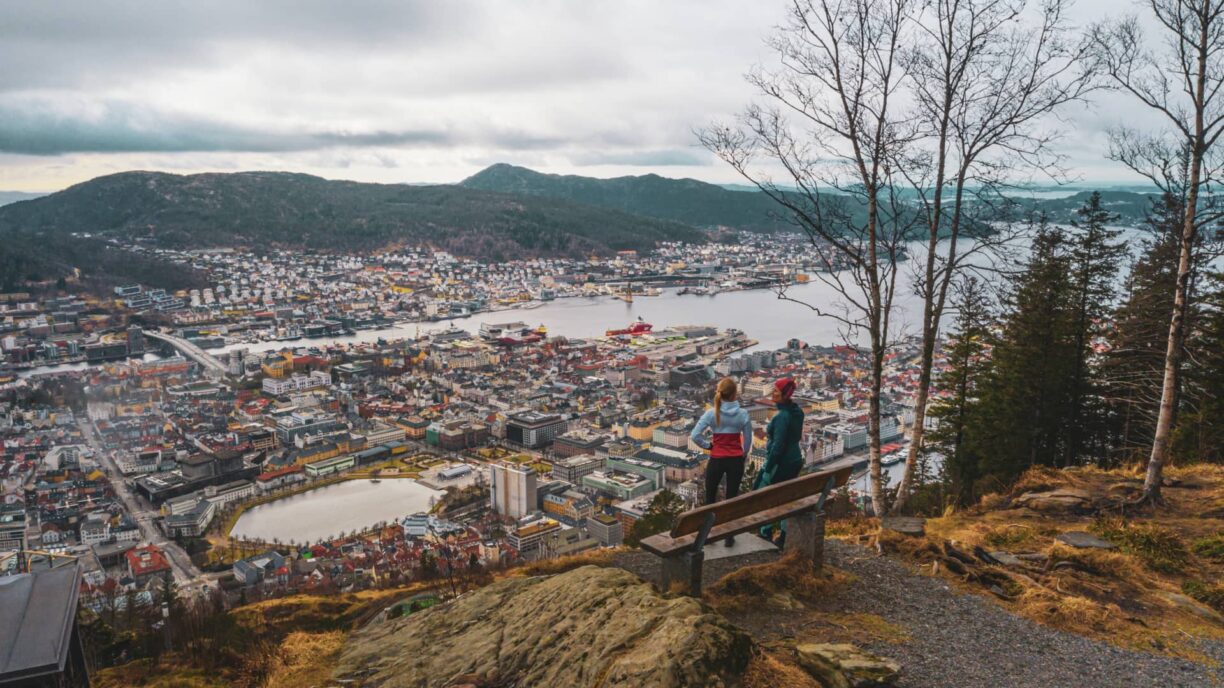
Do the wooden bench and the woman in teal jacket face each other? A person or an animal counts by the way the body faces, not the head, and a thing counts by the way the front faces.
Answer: no

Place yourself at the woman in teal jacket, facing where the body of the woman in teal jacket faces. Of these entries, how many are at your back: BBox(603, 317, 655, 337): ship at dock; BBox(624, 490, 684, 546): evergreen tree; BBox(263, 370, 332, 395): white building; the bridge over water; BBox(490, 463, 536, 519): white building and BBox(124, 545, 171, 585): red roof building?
0

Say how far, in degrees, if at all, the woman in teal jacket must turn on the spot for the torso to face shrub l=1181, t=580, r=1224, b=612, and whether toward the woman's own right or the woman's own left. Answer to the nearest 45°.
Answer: approximately 135° to the woman's own right

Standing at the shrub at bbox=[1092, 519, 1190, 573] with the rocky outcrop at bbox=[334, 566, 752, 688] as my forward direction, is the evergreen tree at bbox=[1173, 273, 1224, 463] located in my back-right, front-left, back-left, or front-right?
back-right

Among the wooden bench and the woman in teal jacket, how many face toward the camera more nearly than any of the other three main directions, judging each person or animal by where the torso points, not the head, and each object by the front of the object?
0

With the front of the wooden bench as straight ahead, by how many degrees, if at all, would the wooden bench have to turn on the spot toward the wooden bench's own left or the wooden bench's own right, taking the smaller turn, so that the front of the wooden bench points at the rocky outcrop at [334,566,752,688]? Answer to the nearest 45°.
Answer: approximately 90° to the wooden bench's own left

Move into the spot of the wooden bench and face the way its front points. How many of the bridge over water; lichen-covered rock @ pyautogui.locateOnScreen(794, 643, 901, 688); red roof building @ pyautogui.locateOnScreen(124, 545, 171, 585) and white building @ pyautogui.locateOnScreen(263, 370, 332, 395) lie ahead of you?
3

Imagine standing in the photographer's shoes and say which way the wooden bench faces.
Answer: facing away from the viewer and to the left of the viewer

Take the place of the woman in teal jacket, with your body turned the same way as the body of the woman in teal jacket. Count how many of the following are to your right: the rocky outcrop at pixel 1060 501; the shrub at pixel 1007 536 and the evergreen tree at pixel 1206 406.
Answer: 3

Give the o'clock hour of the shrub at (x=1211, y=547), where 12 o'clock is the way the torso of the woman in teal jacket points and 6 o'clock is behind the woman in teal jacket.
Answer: The shrub is roughly at 4 o'clock from the woman in teal jacket.

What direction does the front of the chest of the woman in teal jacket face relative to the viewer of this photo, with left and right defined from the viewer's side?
facing away from the viewer and to the left of the viewer

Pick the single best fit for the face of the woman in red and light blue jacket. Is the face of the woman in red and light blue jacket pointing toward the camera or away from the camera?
away from the camera

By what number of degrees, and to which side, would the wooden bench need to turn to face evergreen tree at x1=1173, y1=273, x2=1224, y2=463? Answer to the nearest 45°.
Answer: approximately 90° to its right

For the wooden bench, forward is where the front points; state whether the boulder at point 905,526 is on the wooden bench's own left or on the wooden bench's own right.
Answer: on the wooden bench's own right

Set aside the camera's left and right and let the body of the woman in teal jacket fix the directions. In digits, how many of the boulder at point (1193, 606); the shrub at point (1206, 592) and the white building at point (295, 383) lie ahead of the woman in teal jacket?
1

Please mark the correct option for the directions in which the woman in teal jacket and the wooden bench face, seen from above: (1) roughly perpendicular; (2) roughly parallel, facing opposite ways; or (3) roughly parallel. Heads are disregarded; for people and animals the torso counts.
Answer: roughly parallel

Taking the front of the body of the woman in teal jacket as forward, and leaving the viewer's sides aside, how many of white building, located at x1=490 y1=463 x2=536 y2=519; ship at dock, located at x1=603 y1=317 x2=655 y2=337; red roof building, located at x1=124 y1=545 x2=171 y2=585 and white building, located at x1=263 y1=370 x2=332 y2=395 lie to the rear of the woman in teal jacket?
0

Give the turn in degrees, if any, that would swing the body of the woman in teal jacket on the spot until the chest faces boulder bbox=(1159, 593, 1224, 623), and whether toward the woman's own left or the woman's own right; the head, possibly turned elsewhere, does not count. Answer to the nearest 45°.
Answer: approximately 135° to the woman's own right
